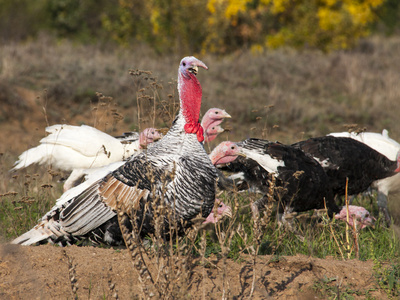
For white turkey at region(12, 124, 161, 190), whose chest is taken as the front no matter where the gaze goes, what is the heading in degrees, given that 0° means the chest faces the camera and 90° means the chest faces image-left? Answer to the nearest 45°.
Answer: approximately 270°

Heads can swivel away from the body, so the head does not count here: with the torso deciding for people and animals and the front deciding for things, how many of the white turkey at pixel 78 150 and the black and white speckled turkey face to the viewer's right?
2

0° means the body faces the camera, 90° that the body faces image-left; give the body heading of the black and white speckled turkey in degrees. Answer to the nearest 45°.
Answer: approximately 270°

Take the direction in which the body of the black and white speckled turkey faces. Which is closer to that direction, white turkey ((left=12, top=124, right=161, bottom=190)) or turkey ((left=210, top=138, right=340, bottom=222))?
the turkey

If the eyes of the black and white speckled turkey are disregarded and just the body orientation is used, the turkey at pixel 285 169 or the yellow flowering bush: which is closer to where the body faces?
the turkey

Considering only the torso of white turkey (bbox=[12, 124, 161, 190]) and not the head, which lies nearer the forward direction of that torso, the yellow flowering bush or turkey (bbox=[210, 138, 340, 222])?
the turkey

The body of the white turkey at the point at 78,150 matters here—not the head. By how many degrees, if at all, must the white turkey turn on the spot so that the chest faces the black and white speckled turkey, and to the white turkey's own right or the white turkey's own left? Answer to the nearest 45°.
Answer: approximately 90° to the white turkey's own right

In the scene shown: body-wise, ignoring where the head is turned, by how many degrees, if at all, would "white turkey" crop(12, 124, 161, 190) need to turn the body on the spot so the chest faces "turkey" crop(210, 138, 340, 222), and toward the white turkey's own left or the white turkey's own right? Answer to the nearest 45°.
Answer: approximately 45° to the white turkey's own right

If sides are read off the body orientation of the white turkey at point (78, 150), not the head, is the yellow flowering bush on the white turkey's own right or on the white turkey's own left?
on the white turkey's own left

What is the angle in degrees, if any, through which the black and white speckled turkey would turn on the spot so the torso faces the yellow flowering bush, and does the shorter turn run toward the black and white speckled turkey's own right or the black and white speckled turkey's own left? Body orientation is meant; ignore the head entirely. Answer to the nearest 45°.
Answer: approximately 90° to the black and white speckled turkey's own left
